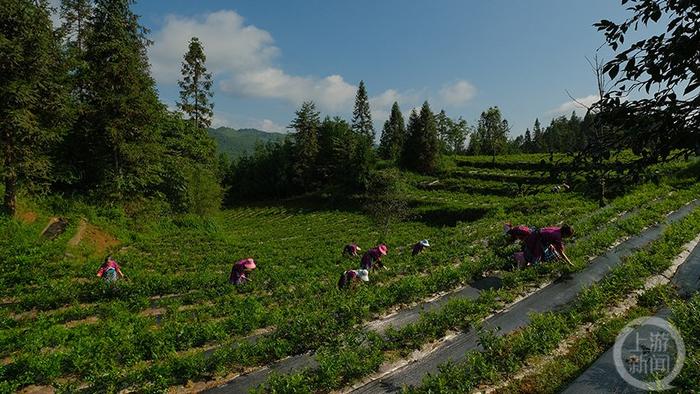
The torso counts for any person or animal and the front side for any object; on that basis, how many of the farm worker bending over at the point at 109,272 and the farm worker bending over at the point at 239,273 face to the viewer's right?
1

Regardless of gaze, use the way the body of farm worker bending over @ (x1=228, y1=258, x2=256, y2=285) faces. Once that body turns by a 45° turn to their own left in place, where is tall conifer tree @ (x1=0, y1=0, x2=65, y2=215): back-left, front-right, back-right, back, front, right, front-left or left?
left

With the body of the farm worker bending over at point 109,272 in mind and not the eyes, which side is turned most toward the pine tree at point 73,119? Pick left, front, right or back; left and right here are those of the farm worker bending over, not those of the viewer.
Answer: back

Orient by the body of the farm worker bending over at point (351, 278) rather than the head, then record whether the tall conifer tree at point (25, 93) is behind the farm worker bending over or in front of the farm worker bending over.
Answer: behind

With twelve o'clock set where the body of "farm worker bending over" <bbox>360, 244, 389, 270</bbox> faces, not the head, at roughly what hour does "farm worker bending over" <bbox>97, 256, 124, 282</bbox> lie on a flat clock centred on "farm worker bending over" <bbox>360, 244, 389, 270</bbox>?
"farm worker bending over" <bbox>97, 256, 124, 282</bbox> is roughly at 6 o'clock from "farm worker bending over" <bbox>360, 244, 389, 270</bbox>.

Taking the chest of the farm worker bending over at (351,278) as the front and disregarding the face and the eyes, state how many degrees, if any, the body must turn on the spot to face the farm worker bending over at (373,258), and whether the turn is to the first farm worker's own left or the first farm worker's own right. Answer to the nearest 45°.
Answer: approximately 90° to the first farm worker's own left

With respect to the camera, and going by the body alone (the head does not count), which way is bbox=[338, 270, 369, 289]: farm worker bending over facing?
to the viewer's right

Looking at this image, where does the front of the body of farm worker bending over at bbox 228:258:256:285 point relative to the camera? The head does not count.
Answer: to the viewer's right

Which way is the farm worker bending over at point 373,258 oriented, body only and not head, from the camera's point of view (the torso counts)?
to the viewer's right

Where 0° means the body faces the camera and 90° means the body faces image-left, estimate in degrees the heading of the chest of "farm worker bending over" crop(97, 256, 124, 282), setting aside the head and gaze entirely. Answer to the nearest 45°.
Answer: approximately 0°

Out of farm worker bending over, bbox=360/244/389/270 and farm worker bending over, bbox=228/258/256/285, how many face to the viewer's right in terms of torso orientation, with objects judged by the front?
2

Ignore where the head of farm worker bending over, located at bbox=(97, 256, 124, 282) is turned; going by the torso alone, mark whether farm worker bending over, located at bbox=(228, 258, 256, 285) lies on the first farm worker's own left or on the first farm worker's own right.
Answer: on the first farm worker's own left

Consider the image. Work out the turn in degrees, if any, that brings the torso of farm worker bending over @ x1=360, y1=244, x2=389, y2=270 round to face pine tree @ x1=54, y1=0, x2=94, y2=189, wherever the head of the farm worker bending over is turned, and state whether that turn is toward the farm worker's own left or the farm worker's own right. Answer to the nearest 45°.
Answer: approximately 135° to the farm worker's own left
